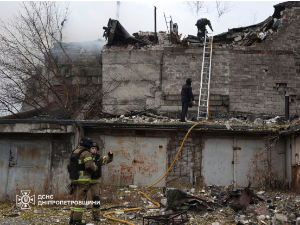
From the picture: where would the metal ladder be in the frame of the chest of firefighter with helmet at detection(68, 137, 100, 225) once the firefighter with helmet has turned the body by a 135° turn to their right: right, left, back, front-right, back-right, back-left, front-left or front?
back-left

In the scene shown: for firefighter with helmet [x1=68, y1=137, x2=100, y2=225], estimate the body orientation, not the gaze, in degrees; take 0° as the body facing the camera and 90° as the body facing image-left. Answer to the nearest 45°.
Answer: approximately 225°

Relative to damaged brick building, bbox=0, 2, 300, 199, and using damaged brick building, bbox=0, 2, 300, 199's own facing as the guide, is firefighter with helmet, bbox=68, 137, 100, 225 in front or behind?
in front

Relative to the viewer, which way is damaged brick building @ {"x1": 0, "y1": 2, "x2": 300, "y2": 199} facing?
toward the camera

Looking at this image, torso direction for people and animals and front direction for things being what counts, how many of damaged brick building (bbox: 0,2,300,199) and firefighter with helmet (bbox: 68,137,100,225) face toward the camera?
1

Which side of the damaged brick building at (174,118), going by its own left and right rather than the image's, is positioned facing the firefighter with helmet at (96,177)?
front

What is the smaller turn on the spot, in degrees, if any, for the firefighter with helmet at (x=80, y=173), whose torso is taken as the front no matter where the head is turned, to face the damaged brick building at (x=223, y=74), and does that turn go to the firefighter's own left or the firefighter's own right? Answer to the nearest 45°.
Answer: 0° — they already face it
